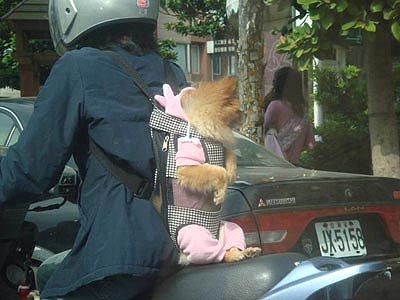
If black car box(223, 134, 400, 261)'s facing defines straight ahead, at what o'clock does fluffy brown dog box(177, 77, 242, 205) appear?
The fluffy brown dog is roughly at 8 o'clock from the black car.

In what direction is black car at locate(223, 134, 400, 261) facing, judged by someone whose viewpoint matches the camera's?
facing away from the viewer and to the left of the viewer

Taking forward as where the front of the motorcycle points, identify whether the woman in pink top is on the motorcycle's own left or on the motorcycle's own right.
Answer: on the motorcycle's own right

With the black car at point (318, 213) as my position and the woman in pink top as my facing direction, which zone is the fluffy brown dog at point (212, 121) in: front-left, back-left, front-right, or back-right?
back-left

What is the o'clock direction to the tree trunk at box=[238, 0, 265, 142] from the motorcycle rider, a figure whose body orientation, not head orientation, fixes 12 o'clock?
The tree trunk is roughly at 2 o'clock from the motorcycle rider.

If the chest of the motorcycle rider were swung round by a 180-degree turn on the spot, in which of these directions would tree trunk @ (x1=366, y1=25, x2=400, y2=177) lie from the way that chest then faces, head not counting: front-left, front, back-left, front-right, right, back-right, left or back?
left

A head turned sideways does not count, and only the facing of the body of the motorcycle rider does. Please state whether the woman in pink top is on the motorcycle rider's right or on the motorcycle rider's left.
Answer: on the motorcycle rider's right

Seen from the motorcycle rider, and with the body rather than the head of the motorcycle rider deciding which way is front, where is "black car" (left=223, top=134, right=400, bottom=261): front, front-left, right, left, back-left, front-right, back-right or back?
right

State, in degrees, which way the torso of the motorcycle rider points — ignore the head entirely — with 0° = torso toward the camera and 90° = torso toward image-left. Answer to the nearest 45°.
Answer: approximately 135°

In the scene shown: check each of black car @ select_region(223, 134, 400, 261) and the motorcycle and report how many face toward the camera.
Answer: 0

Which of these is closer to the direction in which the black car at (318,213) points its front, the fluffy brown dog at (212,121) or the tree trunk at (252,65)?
the tree trunk

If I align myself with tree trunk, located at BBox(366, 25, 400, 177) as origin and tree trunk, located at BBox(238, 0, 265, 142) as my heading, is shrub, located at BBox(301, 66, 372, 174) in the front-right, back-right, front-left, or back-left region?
front-right

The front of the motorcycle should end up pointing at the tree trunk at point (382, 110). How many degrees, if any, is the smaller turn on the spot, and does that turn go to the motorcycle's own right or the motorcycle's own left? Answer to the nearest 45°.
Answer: approximately 90° to the motorcycle's own right
